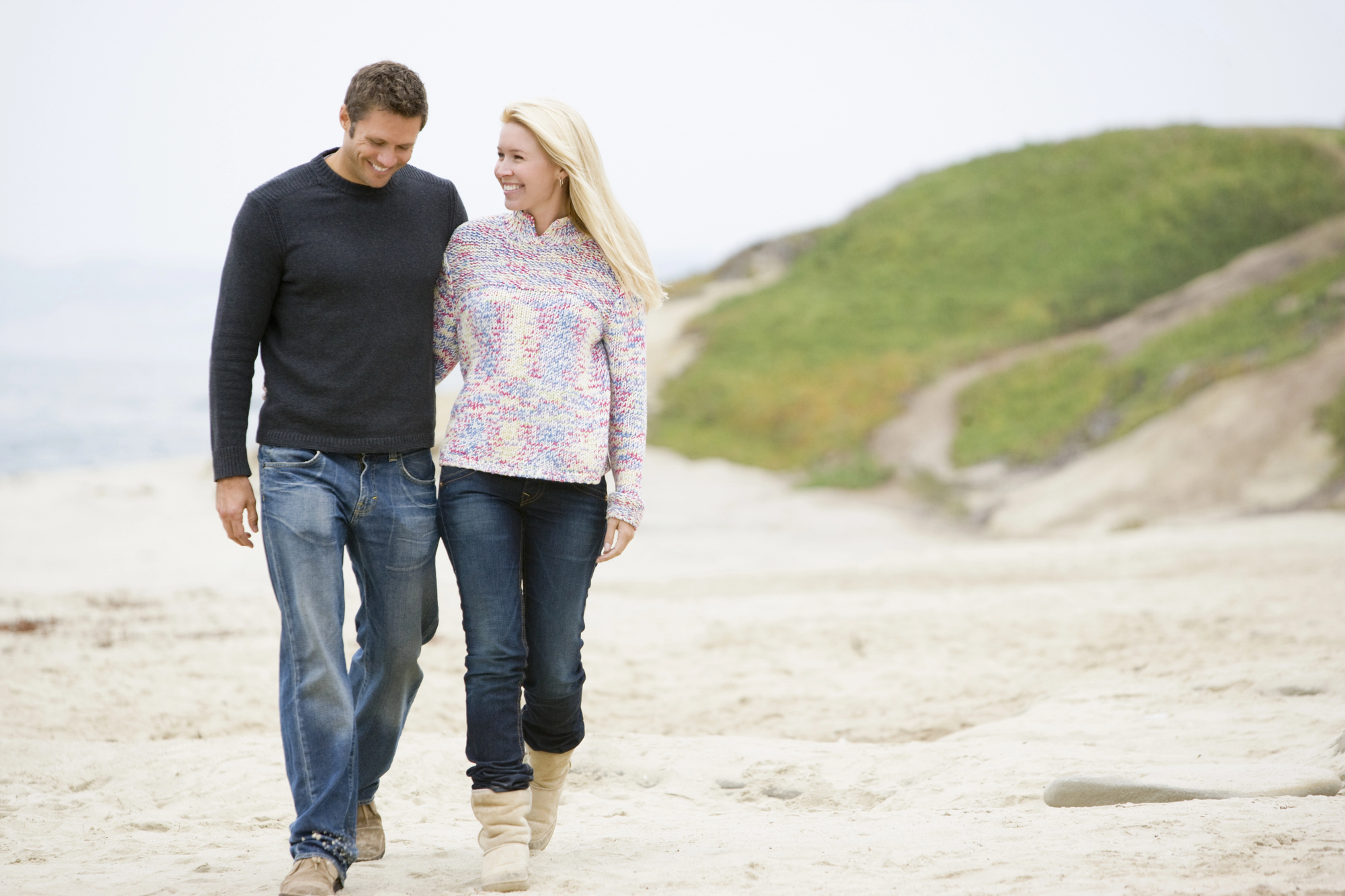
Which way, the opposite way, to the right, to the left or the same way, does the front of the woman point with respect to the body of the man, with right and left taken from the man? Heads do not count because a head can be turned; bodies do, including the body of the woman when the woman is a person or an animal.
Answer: the same way

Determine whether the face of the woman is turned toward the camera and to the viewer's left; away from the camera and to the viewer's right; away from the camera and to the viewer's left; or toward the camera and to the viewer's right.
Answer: toward the camera and to the viewer's left

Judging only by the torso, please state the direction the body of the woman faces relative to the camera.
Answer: toward the camera

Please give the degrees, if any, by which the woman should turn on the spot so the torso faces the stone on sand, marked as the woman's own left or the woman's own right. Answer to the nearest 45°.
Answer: approximately 90° to the woman's own left

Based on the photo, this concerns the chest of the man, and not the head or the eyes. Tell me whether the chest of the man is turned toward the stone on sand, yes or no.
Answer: no

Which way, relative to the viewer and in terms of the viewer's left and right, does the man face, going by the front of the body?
facing the viewer

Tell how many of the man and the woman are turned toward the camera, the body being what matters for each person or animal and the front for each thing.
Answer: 2

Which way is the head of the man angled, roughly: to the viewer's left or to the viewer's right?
to the viewer's right
